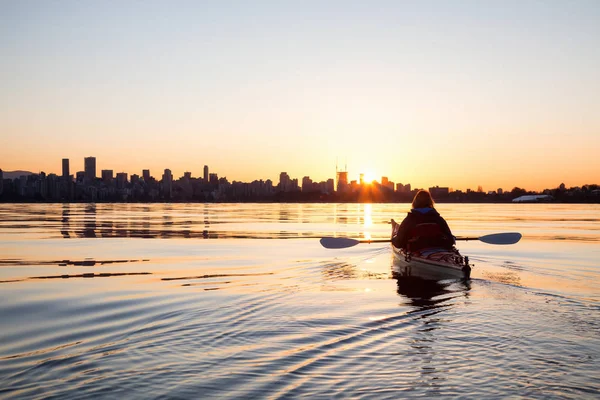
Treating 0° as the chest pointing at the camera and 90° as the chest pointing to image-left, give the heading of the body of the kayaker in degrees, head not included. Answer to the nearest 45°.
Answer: approximately 180°

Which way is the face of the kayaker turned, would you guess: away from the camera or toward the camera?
away from the camera
